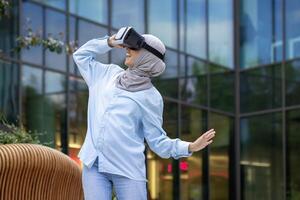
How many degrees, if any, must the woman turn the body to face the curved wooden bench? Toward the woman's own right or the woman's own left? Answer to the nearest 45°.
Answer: approximately 90° to the woman's own right

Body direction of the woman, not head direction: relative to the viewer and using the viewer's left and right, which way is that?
facing the viewer and to the left of the viewer
